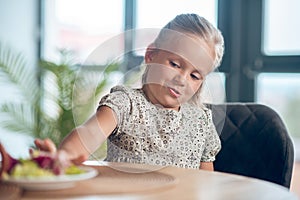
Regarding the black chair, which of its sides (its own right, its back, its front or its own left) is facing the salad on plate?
front

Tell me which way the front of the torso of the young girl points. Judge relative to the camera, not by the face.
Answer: toward the camera

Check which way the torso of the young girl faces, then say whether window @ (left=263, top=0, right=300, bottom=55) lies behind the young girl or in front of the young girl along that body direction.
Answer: behind

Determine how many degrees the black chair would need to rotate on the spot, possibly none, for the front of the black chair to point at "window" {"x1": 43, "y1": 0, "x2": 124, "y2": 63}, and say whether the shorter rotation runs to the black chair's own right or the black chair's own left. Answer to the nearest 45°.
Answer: approximately 90° to the black chair's own right

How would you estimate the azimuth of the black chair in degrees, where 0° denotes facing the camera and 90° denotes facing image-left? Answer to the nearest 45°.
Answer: approximately 45°

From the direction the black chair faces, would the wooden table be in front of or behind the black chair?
in front

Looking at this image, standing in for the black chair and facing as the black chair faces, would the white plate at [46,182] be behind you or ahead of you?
ahead

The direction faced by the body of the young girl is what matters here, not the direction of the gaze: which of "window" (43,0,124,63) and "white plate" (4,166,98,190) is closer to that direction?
the white plate

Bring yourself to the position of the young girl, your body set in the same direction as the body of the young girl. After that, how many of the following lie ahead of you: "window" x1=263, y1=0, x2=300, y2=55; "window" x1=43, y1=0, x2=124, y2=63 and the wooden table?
1

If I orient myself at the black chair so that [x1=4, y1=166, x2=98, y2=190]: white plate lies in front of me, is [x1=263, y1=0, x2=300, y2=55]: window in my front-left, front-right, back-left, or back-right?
back-right

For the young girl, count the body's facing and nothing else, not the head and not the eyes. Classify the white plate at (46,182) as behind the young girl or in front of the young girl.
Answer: in front

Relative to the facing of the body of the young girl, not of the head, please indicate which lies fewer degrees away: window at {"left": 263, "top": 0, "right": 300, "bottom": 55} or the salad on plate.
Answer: the salad on plate
